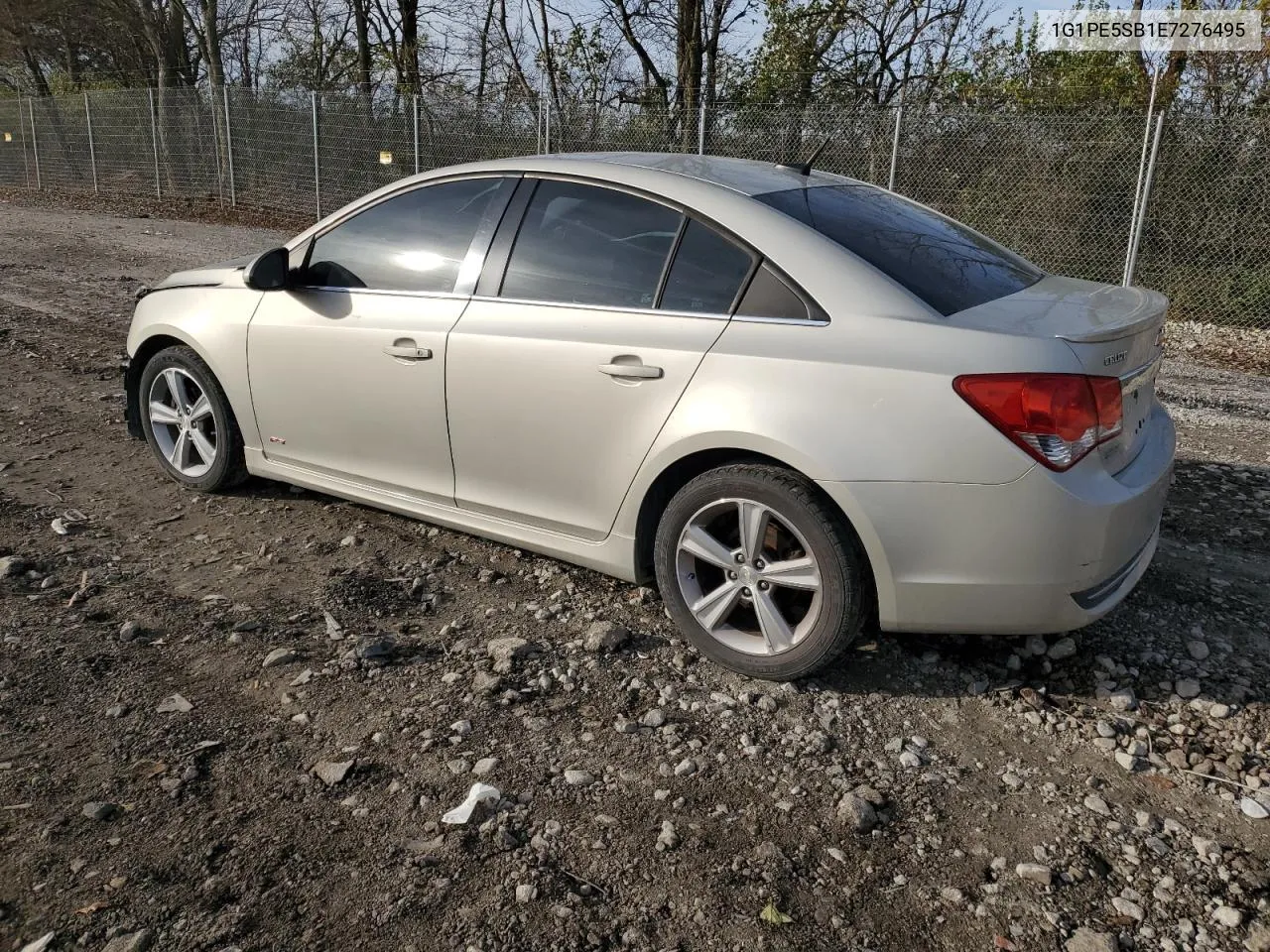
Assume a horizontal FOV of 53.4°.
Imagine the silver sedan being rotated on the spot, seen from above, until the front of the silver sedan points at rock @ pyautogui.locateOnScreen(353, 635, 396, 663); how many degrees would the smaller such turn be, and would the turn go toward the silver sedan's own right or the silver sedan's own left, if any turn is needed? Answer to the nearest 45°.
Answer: approximately 45° to the silver sedan's own left

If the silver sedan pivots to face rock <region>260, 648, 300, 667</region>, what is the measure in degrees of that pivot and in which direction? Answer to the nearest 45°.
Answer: approximately 45° to its left

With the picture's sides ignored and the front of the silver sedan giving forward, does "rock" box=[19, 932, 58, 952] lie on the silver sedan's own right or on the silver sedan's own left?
on the silver sedan's own left

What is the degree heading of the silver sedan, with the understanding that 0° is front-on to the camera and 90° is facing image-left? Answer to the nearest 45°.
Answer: approximately 135°

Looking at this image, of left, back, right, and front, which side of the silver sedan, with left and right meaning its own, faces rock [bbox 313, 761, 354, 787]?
left

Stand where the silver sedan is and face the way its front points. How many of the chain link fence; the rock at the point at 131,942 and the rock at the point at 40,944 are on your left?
2

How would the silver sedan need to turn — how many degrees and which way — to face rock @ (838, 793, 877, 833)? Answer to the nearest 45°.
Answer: approximately 135° to its left

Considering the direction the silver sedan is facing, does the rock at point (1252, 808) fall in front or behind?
behind

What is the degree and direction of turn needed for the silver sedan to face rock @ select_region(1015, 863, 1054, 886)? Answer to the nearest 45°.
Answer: approximately 180°

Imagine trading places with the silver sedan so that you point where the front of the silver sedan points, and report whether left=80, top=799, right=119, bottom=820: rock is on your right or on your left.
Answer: on your left

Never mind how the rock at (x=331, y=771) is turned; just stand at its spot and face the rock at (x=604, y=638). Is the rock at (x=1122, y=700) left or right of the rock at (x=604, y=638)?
right
